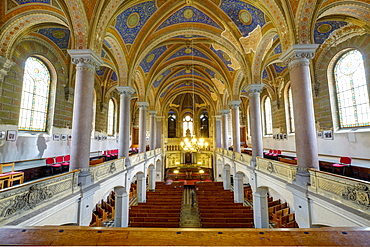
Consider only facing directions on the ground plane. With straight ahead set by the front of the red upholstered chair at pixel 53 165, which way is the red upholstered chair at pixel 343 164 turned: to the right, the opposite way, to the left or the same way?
the opposite way

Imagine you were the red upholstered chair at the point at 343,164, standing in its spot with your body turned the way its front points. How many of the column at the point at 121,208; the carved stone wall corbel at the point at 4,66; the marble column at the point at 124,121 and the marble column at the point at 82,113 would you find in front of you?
4

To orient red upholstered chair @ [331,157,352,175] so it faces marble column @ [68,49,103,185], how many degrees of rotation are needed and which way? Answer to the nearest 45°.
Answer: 0° — it already faces it

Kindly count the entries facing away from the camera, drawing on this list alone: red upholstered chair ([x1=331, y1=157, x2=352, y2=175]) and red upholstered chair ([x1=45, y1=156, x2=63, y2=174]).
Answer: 0

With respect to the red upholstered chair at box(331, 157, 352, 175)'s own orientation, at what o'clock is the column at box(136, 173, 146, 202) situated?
The column is roughly at 1 o'clock from the red upholstered chair.

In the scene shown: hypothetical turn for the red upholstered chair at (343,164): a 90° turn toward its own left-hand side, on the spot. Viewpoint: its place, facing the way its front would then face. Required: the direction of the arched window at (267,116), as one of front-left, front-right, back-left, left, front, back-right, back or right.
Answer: back

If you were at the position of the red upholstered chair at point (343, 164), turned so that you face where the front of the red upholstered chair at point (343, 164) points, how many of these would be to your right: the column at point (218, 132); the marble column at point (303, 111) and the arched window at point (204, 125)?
2

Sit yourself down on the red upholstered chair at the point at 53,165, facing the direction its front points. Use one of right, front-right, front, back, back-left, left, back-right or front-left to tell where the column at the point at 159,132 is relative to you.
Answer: left

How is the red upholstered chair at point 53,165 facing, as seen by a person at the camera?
facing the viewer and to the right of the viewer

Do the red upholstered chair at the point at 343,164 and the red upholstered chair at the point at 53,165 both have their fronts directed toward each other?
yes

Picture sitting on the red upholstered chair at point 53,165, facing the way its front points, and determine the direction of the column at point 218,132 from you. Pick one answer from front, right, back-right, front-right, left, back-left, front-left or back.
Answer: front-left

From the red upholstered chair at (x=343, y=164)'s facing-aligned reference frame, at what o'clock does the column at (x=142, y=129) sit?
The column is roughly at 1 o'clock from the red upholstered chair.

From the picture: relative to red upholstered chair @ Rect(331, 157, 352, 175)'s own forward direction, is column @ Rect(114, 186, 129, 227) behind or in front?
in front

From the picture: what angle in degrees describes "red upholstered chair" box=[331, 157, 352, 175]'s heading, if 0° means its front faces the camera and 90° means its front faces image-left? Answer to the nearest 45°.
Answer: approximately 45°

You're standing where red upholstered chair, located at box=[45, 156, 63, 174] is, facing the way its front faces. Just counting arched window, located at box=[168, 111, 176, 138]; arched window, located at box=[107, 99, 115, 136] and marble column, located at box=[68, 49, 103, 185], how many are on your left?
2

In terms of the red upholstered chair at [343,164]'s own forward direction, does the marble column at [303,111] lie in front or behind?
in front

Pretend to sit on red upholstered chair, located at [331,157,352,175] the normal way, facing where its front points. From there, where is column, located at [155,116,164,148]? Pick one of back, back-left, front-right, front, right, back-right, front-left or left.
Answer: front-right
